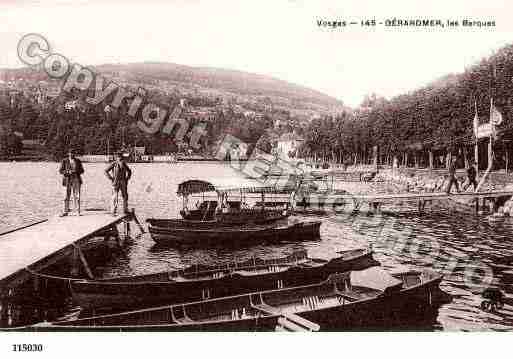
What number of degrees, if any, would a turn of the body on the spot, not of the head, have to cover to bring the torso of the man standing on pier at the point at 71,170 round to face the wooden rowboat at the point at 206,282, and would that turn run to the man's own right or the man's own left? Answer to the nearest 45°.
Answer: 0° — they already face it

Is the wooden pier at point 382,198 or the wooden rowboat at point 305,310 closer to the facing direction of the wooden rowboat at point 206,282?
the wooden rowboat

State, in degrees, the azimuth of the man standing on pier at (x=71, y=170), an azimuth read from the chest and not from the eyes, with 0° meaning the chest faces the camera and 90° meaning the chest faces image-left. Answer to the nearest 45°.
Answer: approximately 0°
